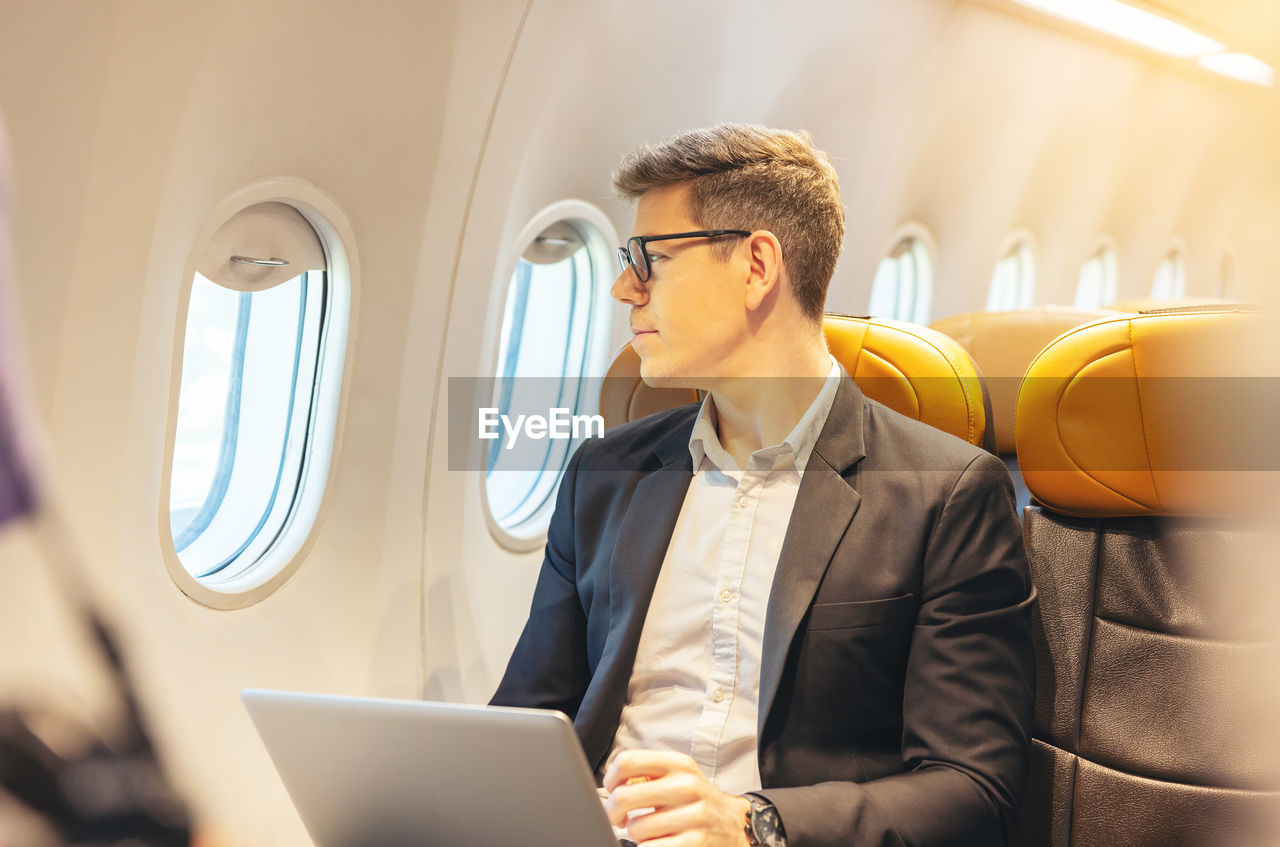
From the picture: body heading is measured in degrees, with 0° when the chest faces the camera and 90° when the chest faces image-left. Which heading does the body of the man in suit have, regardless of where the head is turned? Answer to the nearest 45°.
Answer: approximately 45°

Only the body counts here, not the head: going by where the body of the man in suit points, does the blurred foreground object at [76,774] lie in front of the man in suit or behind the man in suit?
in front

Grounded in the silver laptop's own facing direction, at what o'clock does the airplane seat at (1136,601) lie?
The airplane seat is roughly at 1 o'clock from the silver laptop.

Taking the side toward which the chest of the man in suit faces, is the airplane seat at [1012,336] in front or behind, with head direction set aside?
behind

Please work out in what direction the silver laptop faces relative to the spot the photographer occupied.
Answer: facing away from the viewer and to the right of the viewer

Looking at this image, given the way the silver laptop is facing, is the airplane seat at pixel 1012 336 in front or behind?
in front

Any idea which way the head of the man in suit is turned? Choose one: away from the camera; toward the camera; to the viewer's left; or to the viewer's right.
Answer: to the viewer's left
